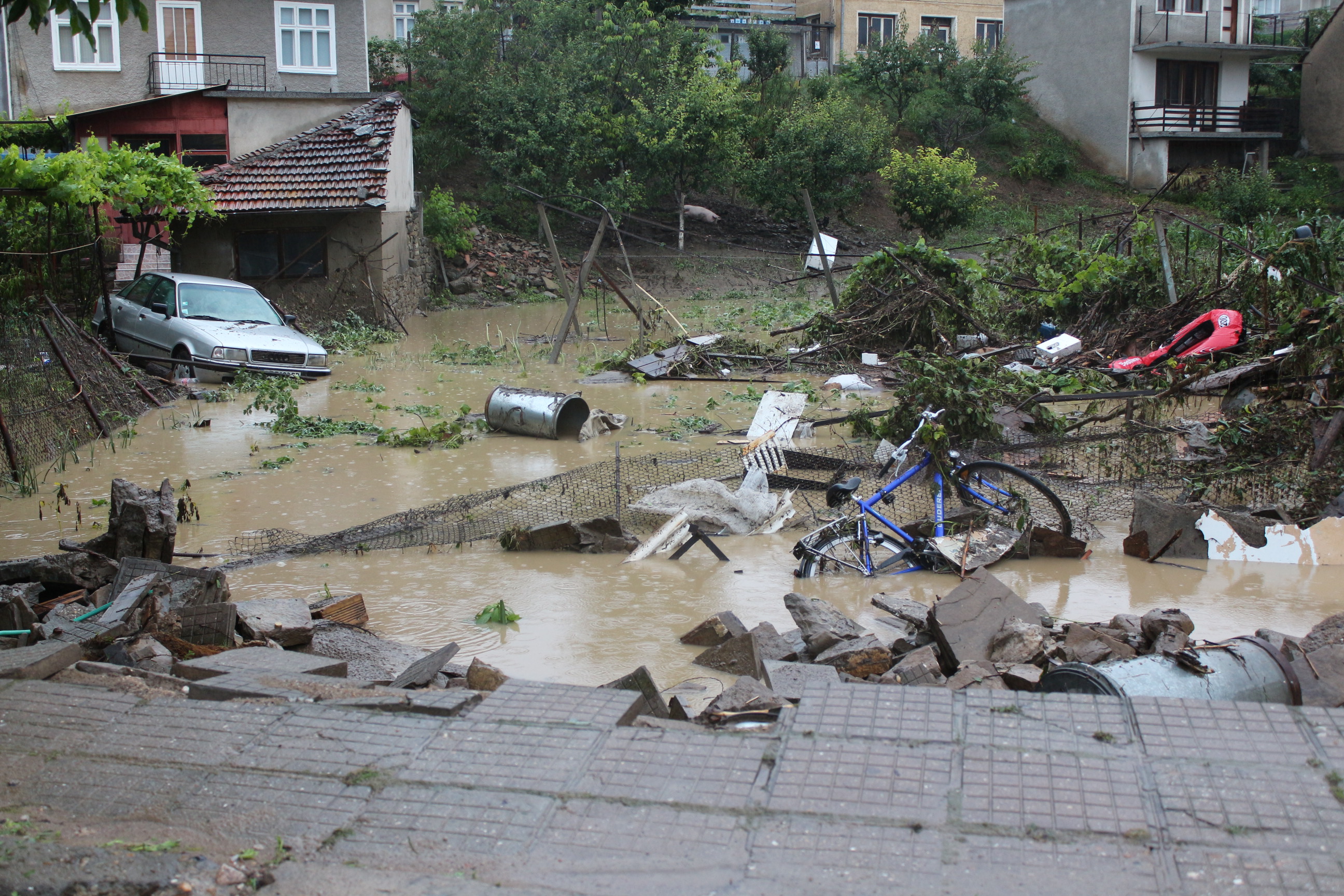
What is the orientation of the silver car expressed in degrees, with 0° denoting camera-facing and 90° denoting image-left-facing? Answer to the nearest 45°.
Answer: approximately 315°

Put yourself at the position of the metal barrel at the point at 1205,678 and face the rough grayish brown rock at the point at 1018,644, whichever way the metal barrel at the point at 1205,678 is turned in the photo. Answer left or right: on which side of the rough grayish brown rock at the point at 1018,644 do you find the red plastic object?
right

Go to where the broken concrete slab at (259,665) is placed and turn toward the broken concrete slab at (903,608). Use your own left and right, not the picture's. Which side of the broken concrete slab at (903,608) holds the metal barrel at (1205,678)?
right

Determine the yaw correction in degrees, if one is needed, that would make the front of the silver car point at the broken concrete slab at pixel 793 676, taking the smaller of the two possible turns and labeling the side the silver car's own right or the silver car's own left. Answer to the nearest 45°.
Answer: approximately 45° to the silver car's own right

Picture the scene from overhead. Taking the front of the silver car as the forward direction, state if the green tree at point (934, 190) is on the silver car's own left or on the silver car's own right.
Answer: on the silver car's own left

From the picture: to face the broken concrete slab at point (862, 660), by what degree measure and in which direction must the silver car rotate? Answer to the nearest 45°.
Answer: approximately 45° to its right

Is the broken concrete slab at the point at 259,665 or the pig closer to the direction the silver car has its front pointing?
the broken concrete slab

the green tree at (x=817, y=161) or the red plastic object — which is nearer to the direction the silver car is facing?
the red plastic object

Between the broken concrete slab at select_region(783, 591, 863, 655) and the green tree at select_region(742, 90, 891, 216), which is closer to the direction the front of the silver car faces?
the broken concrete slab
